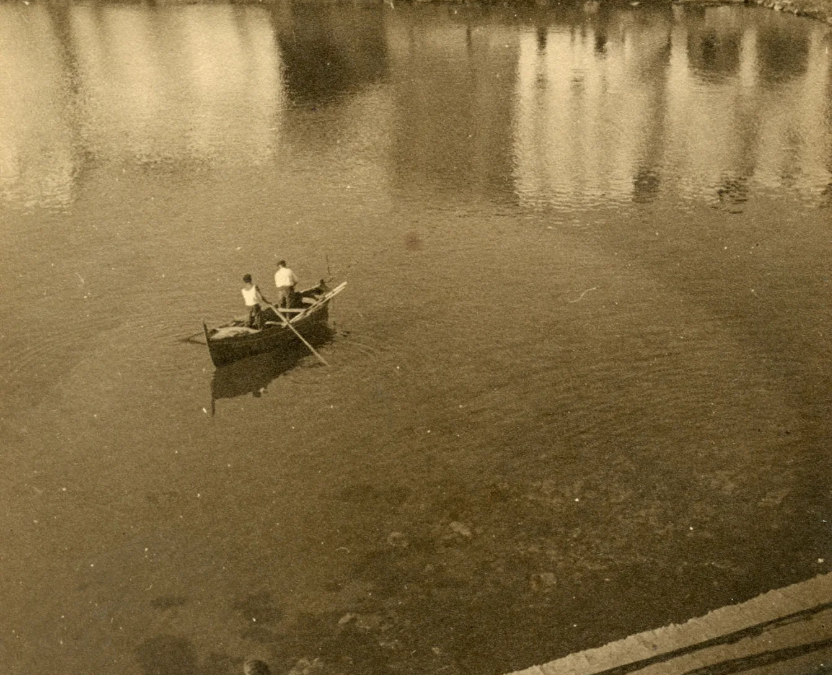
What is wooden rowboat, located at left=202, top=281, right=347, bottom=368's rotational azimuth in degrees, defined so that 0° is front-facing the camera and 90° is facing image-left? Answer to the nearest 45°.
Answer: approximately 45°
